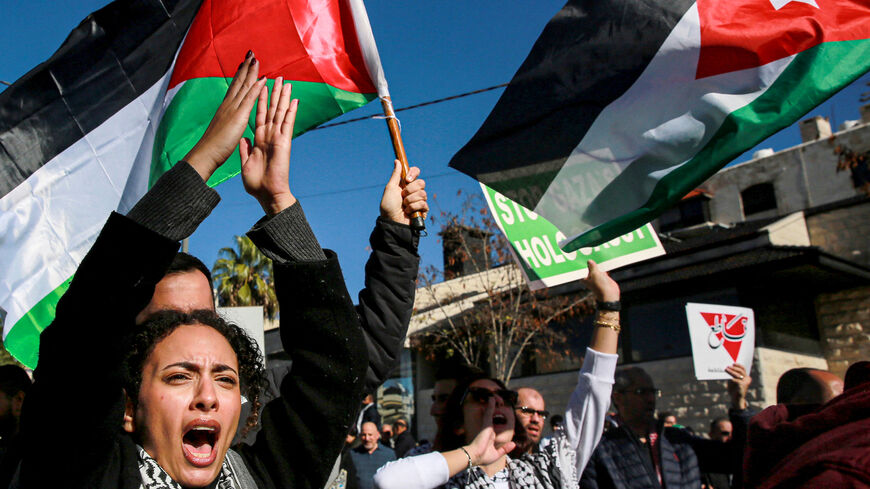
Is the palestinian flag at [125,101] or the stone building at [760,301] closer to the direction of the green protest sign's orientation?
the palestinian flag

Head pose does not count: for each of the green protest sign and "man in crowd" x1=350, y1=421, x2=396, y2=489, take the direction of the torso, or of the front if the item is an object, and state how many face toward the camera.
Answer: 2

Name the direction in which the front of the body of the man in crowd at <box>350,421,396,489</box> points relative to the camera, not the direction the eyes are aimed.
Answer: toward the camera

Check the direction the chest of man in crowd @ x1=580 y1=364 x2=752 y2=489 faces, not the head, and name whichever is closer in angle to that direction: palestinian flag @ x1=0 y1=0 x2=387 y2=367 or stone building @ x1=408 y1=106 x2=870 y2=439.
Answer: the palestinian flag

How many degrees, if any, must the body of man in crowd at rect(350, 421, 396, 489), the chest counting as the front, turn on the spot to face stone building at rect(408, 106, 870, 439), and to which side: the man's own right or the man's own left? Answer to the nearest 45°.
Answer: approximately 135° to the man's own left

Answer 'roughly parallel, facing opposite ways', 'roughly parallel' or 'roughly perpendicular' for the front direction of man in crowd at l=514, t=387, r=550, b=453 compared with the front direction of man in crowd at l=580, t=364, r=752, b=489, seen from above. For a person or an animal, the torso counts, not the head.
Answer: roughly parallel

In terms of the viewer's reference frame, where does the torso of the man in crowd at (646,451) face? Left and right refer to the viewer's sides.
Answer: facing the viewer and to the right of the viewer

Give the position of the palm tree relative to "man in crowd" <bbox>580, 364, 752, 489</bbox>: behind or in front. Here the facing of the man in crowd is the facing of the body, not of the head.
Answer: behind

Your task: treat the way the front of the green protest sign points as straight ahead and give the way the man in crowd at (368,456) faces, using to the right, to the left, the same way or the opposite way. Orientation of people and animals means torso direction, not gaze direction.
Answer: the same way

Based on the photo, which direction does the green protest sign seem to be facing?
toward the camera
